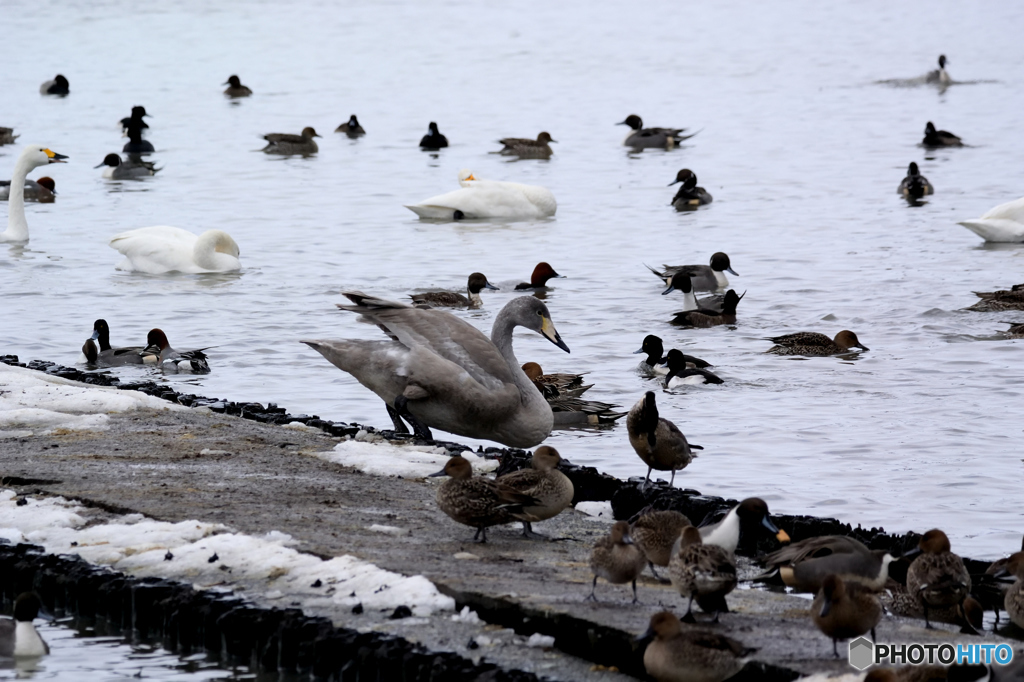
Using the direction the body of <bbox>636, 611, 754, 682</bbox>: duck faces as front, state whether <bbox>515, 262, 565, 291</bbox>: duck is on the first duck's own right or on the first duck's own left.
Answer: on the first duck's own right

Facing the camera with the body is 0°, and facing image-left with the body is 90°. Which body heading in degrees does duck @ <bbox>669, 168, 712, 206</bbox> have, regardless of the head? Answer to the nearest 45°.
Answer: approximately 90°

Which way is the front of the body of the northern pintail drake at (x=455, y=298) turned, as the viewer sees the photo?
to the viewer's right

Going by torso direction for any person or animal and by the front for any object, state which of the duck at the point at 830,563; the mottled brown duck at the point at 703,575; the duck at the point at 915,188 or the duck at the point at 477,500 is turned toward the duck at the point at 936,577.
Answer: the duck at the point at 830,563

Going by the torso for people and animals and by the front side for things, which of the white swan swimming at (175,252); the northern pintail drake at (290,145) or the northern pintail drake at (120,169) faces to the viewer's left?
the northern pintail drake at (120,169)

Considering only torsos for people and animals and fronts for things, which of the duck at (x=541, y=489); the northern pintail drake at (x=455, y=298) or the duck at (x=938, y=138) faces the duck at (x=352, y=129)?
the duck at (x=938, y=138)

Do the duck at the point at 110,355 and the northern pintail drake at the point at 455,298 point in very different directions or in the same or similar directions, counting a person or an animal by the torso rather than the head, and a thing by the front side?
very different directions

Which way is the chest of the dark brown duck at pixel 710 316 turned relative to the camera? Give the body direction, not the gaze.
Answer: to the viewer's right

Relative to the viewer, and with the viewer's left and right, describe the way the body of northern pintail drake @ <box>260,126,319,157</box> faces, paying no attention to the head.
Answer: facing to the right of the viewer

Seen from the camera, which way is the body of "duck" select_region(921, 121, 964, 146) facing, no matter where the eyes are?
to the viewer's left

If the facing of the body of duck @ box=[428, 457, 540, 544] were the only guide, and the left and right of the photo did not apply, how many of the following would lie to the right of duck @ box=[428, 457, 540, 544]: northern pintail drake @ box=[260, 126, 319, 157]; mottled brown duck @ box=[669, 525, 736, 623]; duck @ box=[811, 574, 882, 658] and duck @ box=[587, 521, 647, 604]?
1

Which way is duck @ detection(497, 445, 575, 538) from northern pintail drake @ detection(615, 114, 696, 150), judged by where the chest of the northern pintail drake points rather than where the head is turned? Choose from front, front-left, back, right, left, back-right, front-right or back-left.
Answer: left

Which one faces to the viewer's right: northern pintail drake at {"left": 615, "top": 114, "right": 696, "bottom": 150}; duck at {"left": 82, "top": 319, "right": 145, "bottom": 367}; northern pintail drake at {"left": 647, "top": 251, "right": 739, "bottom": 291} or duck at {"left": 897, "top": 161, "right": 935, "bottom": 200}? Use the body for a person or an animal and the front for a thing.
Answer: northern pintail drake at {"left": 647, "top": 251, "right": 739, "bottom": 291}
